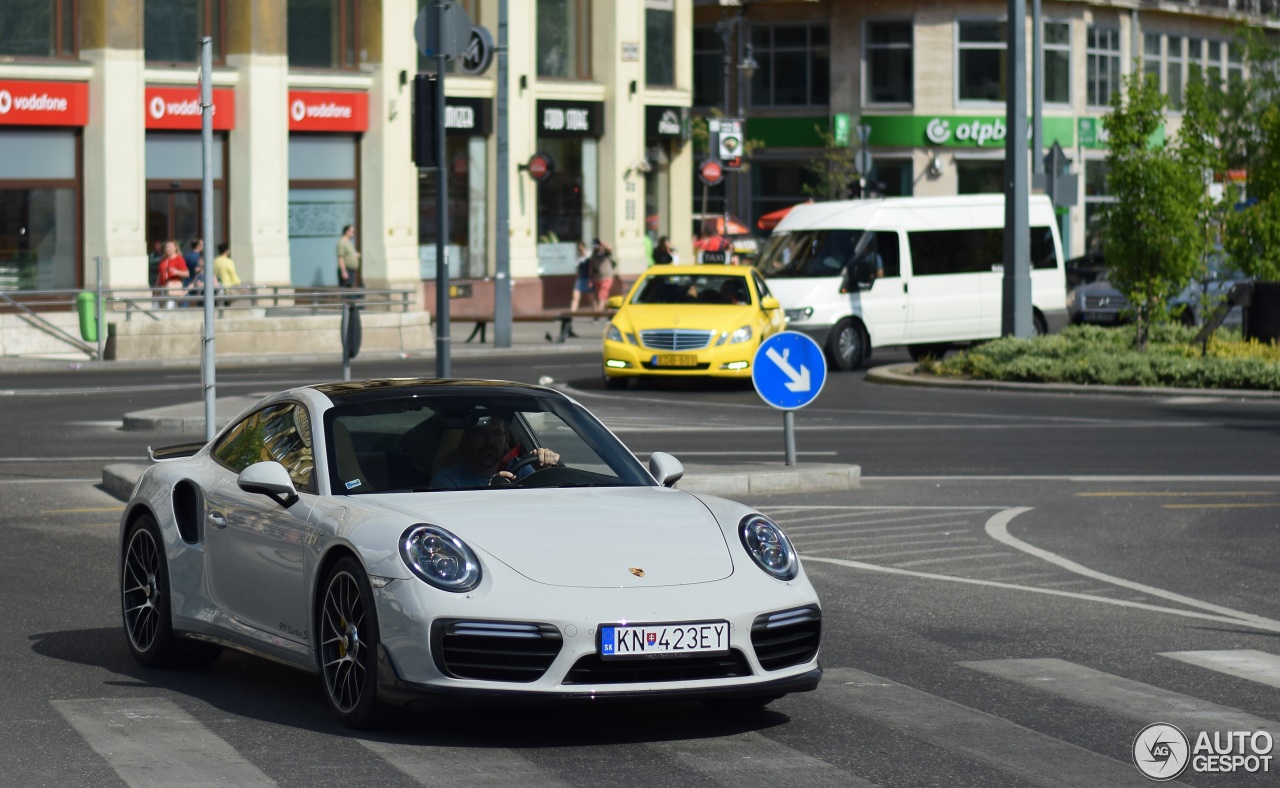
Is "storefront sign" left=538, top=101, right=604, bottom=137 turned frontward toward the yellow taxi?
yes

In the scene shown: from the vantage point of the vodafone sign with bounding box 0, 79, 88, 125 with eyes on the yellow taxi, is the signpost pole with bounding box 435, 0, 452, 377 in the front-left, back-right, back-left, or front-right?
front-right

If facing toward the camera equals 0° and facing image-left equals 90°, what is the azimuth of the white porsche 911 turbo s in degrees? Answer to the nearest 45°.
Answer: approximately 315°

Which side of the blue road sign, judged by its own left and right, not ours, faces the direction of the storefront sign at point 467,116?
back

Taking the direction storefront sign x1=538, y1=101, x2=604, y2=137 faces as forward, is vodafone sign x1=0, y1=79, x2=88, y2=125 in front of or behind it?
in front

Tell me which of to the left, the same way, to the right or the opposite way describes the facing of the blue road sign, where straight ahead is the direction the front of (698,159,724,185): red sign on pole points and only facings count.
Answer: the same way

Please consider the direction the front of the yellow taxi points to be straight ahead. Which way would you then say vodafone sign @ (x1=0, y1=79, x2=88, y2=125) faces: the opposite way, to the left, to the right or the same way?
the same way

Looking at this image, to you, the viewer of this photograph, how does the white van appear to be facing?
facing the viewer and to the left of the viewer

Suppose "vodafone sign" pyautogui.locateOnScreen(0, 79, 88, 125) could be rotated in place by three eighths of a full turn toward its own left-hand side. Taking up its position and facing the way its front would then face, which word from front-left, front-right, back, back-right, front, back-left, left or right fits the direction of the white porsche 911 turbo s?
back-right

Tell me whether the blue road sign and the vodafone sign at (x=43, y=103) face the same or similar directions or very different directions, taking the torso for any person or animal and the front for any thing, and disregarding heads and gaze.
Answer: same or similar directions

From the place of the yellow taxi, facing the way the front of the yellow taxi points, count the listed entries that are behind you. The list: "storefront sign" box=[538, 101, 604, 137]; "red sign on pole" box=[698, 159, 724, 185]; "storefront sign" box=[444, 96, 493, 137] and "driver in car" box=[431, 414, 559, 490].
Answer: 3

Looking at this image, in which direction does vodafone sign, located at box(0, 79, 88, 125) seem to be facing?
toward the camera

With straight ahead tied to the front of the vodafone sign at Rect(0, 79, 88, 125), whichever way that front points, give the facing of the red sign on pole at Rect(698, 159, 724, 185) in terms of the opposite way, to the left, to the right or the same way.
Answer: the same way

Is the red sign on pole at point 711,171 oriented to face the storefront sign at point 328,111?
no

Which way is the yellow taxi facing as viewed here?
toward the camera

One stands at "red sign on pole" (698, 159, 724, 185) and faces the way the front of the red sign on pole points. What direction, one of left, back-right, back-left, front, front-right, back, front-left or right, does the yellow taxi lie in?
front

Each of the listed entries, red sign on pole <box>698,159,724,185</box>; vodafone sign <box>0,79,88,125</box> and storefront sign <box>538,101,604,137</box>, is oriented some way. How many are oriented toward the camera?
3

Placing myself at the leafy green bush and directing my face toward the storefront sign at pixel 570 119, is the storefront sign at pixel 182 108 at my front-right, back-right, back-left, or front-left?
front-left

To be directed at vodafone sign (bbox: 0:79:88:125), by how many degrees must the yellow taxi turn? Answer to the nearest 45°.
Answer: approximately 135° to its right

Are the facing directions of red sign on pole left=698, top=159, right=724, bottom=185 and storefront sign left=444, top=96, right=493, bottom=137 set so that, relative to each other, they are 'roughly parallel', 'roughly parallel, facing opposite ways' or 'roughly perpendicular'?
roughly parallel

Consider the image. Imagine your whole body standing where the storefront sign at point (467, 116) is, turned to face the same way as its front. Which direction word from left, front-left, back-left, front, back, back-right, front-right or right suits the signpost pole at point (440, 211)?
front

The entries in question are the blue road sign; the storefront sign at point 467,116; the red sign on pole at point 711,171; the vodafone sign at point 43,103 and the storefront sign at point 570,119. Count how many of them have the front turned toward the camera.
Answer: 5

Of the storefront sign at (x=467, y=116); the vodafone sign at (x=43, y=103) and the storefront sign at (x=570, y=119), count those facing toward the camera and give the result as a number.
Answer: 3
